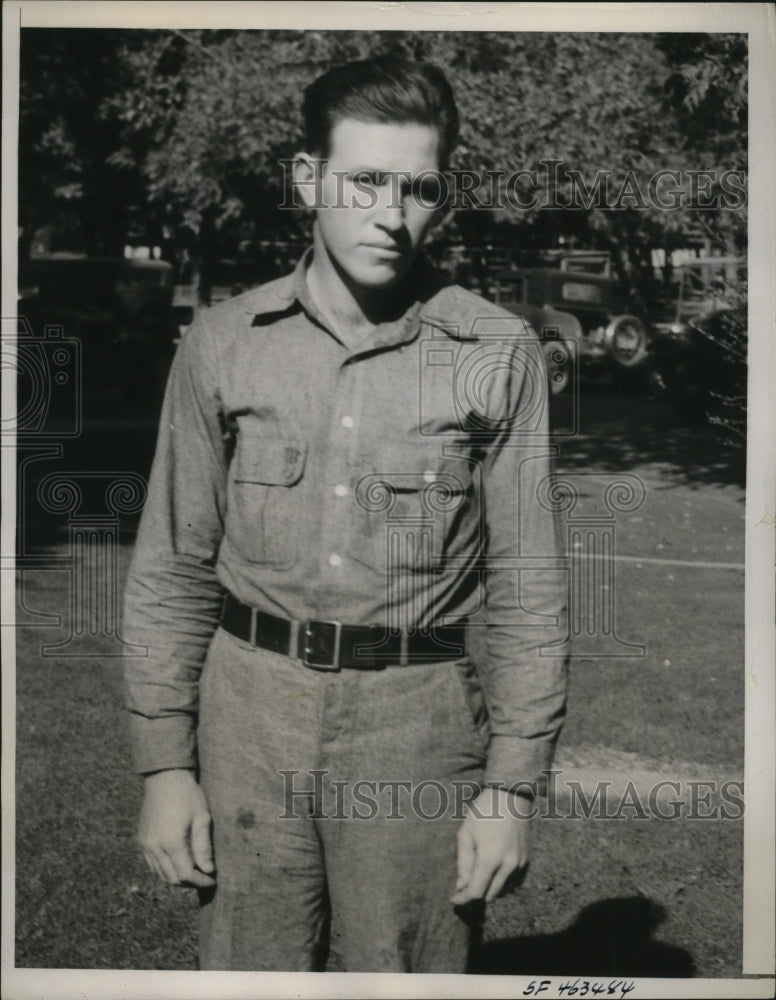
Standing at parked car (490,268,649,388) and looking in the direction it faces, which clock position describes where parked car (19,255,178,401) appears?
parked car (19,255,178,401) is roughly at 10 o'clock from parked car (490,268,649,388).

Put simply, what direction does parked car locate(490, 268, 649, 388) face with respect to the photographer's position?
facing away from the viewer and to the left of the viewer

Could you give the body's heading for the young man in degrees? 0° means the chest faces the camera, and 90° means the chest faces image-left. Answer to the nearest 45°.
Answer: approximately 0°

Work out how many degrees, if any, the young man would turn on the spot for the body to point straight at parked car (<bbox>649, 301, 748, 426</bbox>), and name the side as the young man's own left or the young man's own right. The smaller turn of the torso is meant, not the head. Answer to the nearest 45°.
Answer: approximately 135° to the young man's own left

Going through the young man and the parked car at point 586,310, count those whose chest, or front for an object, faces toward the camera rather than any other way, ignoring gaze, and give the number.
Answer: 1

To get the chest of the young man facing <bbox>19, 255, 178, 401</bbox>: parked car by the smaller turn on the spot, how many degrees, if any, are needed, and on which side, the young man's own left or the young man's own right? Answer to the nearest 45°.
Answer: approximately 135° to the young man's own right

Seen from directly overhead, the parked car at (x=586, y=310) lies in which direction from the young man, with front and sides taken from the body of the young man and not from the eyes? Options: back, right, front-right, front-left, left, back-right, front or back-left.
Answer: back-left
